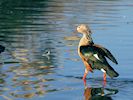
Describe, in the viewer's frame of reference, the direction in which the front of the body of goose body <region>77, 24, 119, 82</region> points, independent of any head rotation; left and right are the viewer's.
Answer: facing to the left of the viewer
